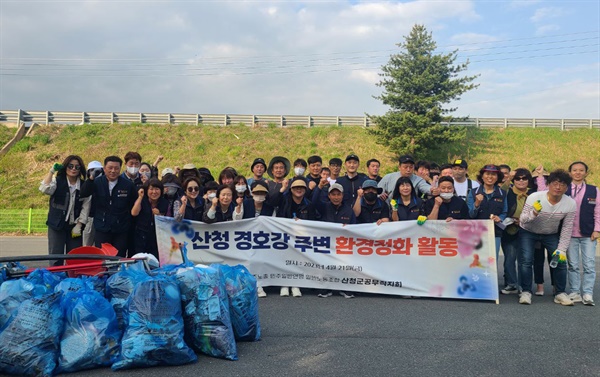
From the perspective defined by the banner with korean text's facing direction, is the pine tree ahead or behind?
behind

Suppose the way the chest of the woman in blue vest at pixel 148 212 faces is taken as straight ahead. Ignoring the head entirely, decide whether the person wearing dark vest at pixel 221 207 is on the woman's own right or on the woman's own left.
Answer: on the woman's own left

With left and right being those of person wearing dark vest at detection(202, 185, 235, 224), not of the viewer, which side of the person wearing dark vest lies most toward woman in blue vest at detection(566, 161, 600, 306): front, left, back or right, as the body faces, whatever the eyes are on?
left

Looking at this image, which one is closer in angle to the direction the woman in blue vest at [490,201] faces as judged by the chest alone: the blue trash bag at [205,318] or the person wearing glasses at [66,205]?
the blue trash bag

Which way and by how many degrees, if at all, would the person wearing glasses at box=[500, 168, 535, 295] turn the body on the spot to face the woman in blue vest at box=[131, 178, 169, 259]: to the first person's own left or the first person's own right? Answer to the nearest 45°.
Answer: approximately 45° to the first person's own right

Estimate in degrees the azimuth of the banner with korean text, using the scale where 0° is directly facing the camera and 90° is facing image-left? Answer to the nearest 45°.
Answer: approximately 0°

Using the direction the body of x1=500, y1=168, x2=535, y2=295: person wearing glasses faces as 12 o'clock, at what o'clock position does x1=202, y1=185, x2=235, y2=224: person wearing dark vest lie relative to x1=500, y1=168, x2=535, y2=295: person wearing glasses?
x1=202, y1=185, x2=235, y2=224: person wearing dark vest is roughly at 2 o'clock from x1=500, y1=168, x2=535, y2=295: person wearing glasses.

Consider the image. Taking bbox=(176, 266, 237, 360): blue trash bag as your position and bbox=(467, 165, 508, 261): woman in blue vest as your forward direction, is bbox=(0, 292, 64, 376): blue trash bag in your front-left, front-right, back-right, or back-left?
back-left
